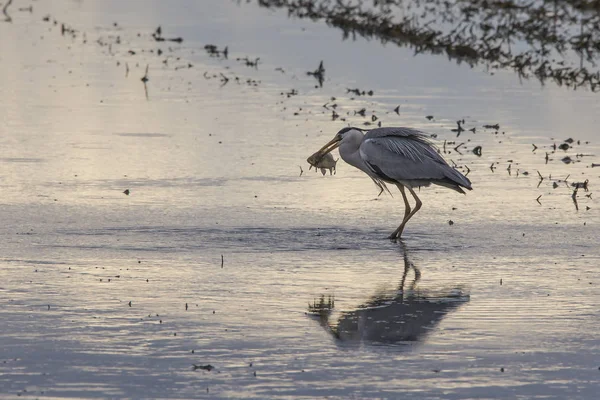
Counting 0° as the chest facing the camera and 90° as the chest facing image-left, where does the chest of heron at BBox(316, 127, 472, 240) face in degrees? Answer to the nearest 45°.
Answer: approximately 90°
